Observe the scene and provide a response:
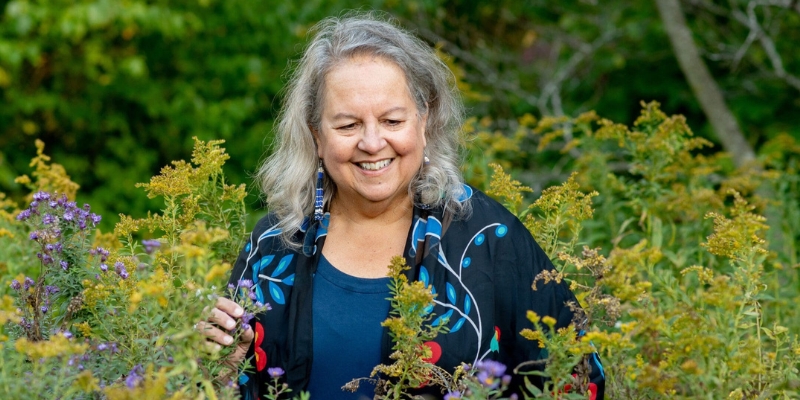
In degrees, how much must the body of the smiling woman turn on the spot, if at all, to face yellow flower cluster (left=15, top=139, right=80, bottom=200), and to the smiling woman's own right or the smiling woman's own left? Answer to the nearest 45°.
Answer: approximately 90° to the smiling woman's own right

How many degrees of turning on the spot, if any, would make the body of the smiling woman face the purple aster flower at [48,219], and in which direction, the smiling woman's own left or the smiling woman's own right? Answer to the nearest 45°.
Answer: approximately 90° to the smiling woman's own right

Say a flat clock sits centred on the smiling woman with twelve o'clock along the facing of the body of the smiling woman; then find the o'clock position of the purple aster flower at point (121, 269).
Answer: The purple aster flower is roughly at 2 o'clock from the smiling woman.

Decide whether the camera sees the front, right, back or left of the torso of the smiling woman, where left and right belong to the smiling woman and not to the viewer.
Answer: front

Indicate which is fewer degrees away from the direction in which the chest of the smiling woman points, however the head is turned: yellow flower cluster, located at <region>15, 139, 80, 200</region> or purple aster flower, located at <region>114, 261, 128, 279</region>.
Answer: the purple aster flower

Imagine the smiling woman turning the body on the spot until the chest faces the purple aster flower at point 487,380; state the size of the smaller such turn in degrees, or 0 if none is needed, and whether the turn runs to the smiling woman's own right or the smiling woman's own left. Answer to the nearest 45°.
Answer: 0° — they already face it

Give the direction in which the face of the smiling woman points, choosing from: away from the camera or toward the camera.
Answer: toward the camera

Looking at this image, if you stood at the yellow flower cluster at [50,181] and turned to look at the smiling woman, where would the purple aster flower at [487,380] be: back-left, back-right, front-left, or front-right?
front-right

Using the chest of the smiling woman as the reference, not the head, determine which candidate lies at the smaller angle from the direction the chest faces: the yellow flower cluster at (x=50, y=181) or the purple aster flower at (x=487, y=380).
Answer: the purple aster flower

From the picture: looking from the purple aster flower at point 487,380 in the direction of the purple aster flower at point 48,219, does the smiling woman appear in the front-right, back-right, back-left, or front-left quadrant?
front-right
